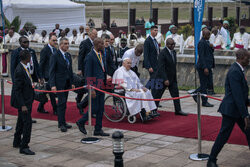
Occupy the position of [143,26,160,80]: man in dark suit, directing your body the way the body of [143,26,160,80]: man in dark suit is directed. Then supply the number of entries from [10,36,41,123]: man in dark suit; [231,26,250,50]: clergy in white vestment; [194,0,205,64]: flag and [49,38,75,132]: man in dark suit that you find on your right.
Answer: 2

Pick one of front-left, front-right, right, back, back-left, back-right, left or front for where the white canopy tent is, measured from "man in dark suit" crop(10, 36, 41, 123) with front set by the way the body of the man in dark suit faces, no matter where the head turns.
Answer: back

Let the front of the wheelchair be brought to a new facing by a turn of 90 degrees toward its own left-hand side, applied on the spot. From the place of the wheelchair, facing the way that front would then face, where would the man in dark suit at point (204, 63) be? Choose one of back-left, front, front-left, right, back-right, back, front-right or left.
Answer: front

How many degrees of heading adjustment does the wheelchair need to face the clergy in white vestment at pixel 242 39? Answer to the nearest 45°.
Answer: approximately 90° to its left

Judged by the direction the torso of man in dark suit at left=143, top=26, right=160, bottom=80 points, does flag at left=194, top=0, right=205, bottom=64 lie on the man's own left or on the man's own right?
on the man's own left

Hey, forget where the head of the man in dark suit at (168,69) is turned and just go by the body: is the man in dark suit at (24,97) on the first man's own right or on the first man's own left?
on the first man's own right

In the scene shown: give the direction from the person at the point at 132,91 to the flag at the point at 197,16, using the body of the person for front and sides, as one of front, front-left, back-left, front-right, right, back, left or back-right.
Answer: left

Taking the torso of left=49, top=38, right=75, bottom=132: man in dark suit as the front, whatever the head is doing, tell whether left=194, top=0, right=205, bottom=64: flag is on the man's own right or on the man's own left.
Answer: on the man's own left
